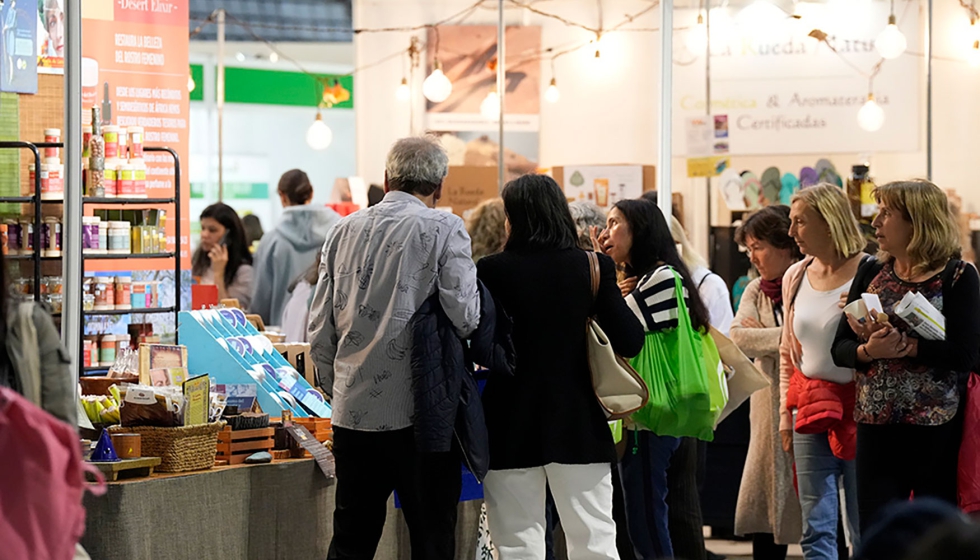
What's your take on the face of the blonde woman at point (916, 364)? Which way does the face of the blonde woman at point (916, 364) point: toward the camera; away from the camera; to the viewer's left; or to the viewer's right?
to the viewer's left

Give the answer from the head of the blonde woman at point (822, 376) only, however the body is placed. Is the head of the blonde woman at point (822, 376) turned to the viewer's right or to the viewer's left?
to the viewer's left

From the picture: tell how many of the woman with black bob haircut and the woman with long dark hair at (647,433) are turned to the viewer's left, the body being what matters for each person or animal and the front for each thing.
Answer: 1

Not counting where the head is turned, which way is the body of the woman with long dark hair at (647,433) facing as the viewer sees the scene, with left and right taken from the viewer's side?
facing to the left of the viewer

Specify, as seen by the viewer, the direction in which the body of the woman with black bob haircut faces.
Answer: away from the camera

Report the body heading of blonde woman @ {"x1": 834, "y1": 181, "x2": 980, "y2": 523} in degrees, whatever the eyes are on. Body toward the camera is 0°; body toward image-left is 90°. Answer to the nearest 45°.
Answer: approximately 45°

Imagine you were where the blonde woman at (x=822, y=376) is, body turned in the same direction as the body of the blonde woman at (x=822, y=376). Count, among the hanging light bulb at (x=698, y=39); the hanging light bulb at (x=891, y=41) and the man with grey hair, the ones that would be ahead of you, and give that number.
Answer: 1

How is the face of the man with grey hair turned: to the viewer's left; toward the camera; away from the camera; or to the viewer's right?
away from the camera

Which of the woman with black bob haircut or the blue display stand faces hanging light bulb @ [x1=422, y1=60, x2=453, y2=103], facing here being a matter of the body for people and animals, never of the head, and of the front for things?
the woman with black bob haircut

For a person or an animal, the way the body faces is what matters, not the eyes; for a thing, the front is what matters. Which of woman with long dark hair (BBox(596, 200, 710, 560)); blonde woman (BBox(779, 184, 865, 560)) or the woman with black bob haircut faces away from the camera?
the woman with black bob haircut

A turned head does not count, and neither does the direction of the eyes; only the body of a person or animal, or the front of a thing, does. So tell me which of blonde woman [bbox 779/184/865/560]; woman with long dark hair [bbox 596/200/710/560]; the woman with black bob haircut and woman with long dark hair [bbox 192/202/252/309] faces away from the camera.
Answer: the woman with black bob haircut
